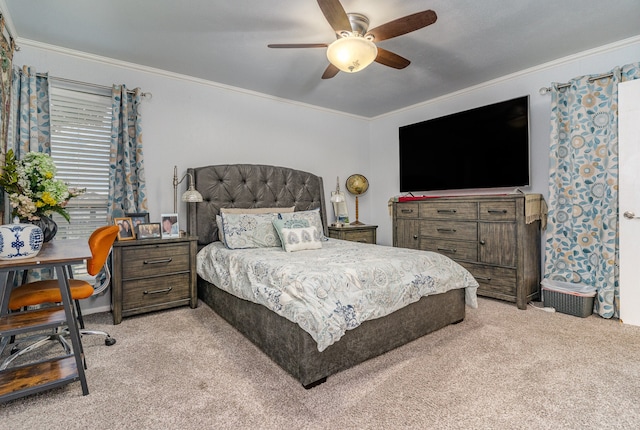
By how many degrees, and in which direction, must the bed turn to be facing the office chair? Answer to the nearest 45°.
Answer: approximately 135° to its right

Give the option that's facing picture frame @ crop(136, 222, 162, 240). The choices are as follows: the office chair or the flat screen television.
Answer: the flat screen television

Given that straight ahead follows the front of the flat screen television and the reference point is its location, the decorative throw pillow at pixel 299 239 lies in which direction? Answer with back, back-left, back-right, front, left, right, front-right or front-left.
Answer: front

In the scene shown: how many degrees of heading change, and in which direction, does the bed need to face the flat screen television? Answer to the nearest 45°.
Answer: approximately 90° to its left

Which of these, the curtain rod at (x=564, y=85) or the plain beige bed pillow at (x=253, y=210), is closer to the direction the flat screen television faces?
the plain beige bed pillow

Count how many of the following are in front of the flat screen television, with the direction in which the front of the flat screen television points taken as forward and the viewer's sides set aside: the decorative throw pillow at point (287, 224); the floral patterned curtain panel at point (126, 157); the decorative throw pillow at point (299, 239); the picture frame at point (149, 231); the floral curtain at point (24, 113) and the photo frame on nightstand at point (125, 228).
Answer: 6

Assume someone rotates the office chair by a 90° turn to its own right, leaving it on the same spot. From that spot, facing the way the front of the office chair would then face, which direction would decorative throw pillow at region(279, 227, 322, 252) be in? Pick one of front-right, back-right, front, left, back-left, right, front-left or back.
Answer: right

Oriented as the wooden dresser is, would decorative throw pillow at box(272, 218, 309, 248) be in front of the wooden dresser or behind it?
in front

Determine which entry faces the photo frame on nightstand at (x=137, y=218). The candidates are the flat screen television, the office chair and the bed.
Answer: the flat screen television

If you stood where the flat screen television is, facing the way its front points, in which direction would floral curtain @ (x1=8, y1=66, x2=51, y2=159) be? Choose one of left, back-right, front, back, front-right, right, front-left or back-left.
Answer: front

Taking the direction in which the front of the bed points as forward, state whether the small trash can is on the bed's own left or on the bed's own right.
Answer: on the bed's own left

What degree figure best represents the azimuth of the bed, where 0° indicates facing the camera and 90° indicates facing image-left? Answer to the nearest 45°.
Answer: approximately 315°

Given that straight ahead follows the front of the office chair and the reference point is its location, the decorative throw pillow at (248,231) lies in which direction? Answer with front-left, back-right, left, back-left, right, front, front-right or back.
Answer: back

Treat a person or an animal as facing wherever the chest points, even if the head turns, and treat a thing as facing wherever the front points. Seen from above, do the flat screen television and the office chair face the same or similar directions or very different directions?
same or similar directions

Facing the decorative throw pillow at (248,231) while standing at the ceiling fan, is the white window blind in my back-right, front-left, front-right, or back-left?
front-left

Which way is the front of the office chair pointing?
to the viewer's left

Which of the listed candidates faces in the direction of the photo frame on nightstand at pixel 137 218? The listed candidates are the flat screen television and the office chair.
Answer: the flat screen television

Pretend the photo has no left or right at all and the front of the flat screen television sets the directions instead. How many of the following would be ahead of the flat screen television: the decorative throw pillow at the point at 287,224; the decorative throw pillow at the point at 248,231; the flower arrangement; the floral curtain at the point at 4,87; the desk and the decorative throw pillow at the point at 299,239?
6

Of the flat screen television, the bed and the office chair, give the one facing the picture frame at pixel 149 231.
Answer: the flat screen television

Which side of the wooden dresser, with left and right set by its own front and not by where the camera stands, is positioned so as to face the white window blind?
front
